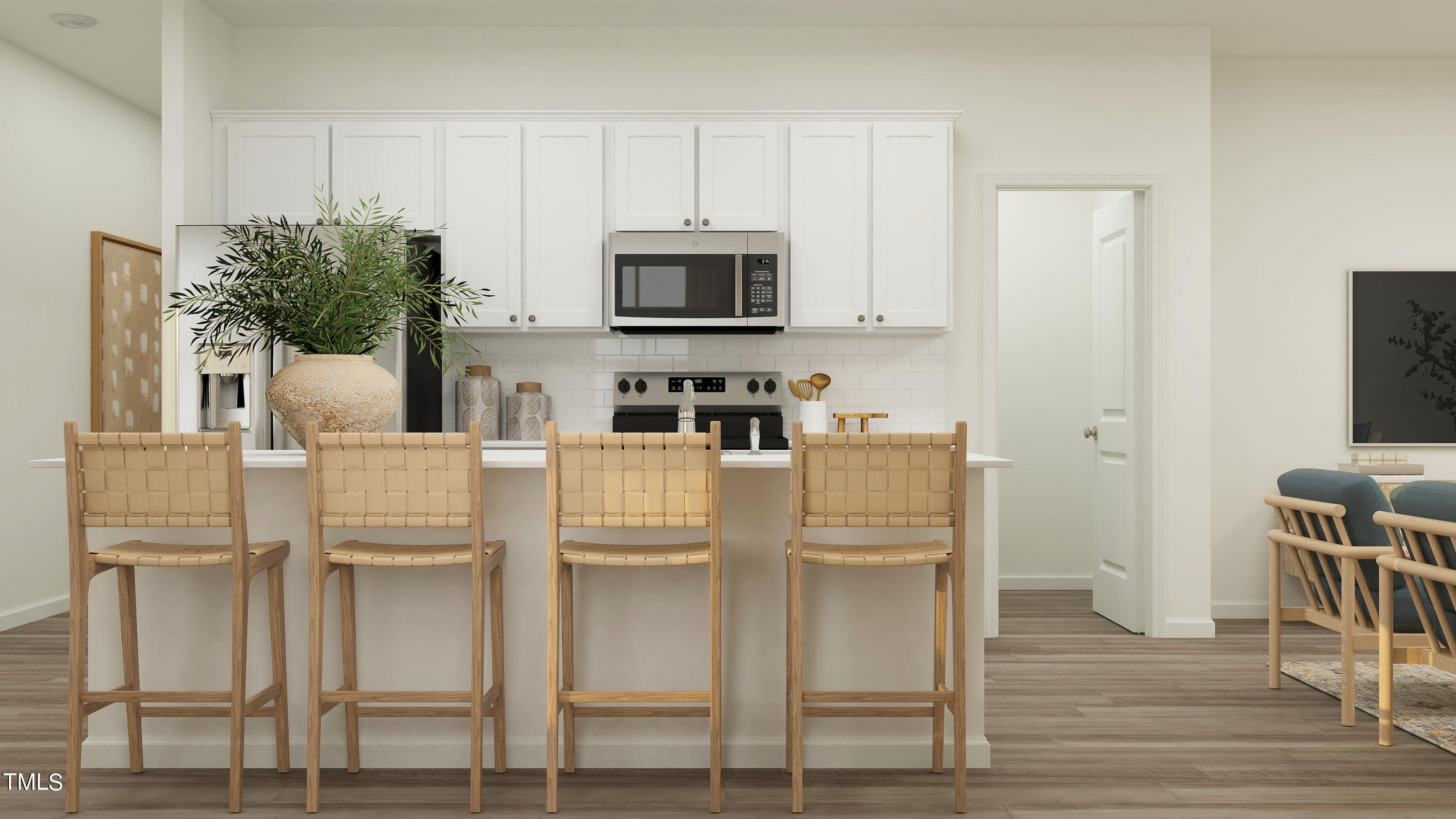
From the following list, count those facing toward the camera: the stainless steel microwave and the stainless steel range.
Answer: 2

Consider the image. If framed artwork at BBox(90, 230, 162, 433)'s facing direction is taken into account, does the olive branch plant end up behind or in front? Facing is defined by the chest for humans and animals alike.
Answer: in front

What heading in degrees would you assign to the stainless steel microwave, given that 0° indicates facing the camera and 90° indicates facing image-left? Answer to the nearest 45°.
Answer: approximately 0°

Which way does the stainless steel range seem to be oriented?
toward the camera

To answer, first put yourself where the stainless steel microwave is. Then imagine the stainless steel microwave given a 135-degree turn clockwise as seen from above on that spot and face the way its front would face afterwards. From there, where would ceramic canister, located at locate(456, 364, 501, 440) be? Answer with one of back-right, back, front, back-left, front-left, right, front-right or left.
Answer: front-left

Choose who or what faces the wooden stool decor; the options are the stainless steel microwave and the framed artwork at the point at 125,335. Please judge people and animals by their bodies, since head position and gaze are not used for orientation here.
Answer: the framed artwork

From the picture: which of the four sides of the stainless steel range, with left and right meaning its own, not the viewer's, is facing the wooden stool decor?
left

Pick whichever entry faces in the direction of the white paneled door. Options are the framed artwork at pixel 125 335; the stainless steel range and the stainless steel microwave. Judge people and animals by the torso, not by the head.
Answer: the framed artwork

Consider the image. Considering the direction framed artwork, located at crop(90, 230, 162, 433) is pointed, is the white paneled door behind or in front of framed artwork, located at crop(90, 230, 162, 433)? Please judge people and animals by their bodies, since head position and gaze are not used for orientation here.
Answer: in front

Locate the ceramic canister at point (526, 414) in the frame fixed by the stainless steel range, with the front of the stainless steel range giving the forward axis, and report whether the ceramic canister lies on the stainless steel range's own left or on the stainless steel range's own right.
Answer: on the stainless steel range's own right

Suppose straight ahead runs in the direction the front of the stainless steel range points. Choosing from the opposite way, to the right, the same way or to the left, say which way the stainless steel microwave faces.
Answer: the same way

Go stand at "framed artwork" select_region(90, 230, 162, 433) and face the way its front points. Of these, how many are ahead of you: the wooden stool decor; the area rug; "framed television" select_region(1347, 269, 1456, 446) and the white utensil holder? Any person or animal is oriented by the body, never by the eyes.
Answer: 4

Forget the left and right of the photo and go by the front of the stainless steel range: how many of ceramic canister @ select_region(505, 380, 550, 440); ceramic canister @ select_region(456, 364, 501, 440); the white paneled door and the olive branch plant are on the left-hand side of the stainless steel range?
1

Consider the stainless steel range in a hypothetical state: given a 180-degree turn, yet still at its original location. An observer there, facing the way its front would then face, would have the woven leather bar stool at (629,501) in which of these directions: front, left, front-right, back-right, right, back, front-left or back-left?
back

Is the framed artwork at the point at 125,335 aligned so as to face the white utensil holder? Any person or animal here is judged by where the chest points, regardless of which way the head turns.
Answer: yes

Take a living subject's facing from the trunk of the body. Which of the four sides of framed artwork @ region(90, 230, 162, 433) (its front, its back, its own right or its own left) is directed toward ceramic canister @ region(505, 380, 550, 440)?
front

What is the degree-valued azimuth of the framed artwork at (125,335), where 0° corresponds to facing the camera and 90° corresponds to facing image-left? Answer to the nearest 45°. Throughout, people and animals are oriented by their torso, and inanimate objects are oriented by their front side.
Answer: approximately 315°

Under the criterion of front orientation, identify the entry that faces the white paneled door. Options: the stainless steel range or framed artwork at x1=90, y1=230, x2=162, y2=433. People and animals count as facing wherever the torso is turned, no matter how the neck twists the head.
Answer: the framed artwork

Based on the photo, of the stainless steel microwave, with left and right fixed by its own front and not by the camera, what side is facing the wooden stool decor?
left

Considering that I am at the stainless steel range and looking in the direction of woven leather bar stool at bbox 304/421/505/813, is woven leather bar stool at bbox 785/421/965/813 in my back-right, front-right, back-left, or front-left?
front-left

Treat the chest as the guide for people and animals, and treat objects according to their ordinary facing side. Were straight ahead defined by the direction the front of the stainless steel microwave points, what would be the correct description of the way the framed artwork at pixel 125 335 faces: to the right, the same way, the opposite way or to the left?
to the left
